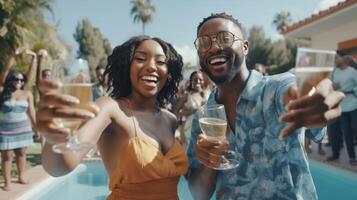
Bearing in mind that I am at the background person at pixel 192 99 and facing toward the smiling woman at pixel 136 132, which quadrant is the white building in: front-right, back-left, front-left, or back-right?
back-left

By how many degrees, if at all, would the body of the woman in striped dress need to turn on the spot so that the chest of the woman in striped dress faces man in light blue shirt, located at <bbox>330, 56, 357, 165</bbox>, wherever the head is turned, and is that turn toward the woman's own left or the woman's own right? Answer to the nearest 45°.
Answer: approximately 90° to the woman's own left

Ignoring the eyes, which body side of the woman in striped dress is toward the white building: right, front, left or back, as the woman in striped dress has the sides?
left

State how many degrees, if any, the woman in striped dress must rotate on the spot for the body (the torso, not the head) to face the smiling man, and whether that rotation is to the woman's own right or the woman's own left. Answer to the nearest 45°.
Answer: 0° — they already face them

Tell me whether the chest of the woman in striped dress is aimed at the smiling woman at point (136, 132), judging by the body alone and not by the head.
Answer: yes

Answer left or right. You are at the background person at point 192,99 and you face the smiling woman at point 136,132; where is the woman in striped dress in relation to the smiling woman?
right

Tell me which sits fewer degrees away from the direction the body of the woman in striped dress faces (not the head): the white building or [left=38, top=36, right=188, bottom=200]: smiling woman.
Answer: the smiling woman

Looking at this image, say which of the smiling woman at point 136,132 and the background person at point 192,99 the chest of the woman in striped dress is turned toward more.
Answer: the smiling woman

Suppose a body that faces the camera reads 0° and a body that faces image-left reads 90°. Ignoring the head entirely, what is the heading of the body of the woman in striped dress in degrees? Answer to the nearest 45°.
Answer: approximately 0°

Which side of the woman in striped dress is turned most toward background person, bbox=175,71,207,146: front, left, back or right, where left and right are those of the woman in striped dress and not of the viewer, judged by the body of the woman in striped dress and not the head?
left
